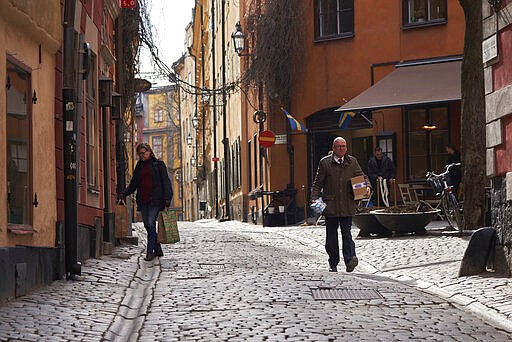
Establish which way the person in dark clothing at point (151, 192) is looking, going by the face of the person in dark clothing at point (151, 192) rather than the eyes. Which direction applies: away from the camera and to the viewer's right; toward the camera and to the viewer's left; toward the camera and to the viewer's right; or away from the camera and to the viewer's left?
toward the camera and to the viewer's left

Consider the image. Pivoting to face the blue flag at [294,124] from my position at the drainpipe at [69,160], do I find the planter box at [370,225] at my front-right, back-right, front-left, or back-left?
front-right

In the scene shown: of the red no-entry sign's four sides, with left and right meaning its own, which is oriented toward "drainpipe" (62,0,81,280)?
front

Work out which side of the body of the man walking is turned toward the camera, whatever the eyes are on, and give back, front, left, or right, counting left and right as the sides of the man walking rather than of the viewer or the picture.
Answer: front

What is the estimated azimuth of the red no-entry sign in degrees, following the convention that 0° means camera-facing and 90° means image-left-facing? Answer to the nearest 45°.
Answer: approximately 0°

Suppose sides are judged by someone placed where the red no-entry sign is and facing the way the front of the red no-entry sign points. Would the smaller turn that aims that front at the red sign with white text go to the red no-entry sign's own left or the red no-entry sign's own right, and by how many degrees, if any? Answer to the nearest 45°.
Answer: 0° — it already faces it

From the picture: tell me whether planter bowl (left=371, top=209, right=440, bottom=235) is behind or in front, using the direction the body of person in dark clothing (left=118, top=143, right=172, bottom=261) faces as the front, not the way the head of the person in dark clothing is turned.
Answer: behind

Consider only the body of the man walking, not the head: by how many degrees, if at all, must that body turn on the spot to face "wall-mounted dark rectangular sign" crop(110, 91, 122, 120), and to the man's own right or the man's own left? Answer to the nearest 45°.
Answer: approximately 135° to the man's own right

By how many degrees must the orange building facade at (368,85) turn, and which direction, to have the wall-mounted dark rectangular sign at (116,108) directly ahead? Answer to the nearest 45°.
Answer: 0° — it already faces it

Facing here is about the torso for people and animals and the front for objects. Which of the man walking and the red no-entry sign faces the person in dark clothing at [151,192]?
the red no-entry sign

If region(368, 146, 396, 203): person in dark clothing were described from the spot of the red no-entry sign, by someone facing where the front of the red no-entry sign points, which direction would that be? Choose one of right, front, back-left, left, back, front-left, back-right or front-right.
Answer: front-left

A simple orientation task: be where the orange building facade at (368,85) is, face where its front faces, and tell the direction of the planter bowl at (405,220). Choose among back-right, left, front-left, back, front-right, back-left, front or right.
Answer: front-left

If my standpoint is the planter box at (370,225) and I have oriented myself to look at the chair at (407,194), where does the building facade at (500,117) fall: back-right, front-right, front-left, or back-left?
back-right

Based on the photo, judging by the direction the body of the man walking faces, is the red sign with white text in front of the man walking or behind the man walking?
behind

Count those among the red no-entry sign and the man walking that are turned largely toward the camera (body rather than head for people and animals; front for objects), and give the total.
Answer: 2

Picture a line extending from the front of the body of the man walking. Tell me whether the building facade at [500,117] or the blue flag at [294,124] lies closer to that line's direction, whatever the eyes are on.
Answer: the building facade

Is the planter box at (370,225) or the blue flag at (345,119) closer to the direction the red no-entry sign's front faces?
the planter box

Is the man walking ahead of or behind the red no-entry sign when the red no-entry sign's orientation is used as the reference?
ahead
